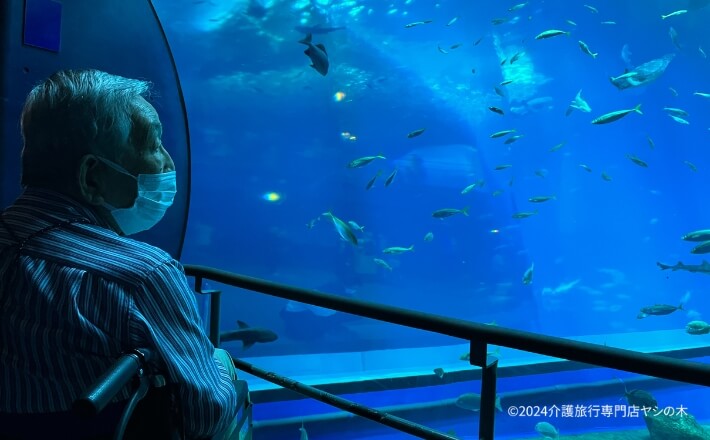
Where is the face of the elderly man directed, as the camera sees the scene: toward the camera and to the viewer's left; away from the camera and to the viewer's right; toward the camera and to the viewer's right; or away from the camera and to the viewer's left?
away from the camera and to the viewer's right

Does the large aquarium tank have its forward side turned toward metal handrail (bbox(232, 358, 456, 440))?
yes

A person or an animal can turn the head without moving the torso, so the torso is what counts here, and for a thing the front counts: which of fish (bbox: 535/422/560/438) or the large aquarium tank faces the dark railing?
the large aquarium tank

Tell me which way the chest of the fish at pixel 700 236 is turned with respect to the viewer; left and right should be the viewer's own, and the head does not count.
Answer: facing to the left of the viewer

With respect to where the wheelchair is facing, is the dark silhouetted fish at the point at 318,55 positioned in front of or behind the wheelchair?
in front

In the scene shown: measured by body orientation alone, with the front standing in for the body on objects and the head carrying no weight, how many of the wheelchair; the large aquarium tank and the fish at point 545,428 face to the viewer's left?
1

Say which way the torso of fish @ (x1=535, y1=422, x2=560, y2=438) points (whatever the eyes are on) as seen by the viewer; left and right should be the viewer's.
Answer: facing to the left of the viewer

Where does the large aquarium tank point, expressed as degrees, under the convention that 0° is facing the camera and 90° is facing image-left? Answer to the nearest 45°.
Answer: approximately 0°

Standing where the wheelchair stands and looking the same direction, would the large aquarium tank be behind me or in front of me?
in front

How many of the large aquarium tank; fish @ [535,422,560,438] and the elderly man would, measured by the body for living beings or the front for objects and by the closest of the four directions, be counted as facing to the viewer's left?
1

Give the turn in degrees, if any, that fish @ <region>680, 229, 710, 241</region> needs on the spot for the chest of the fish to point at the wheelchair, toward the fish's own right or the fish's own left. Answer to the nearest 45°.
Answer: approximately 90° to the fish's own left
